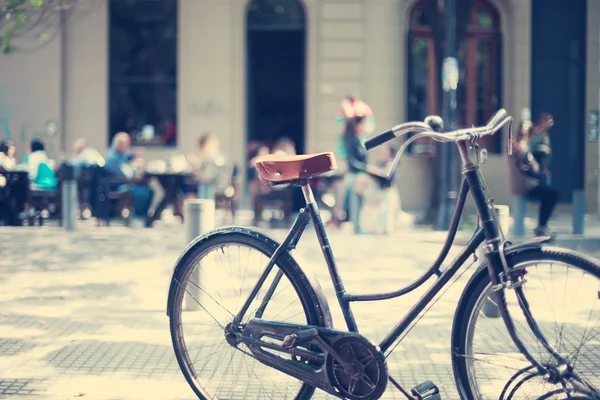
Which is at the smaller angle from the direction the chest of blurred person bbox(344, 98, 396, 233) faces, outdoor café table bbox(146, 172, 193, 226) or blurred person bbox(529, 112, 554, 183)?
the blurred person

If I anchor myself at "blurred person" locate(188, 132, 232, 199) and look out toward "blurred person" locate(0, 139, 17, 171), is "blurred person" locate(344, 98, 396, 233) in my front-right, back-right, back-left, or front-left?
back-left

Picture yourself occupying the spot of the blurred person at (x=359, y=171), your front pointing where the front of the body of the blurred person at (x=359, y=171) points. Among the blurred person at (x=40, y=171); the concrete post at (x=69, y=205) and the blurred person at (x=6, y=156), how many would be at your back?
3

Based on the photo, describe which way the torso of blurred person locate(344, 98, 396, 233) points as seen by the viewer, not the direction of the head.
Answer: to the viewer's right

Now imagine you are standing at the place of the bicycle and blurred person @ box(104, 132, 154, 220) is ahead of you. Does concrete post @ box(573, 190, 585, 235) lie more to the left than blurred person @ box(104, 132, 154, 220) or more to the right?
right

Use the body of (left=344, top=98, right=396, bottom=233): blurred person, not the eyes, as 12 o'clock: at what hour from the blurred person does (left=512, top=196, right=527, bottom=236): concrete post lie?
The concrete post is roughly at 1 o'clock from the blurred person.

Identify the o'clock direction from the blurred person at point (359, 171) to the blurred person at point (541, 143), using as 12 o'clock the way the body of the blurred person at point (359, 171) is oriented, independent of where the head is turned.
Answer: the blurred person at point (541, 143) is roughly at 12 o'clock from the blurred person at point (359, 171).

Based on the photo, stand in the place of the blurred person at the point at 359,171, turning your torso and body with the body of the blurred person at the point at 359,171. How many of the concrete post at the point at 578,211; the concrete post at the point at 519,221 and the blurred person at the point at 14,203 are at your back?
1

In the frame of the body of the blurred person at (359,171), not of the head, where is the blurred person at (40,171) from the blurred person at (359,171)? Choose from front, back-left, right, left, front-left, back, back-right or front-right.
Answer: back

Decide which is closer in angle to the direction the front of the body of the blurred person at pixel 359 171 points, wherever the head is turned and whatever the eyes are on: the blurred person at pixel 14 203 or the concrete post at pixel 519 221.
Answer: the concrete post
